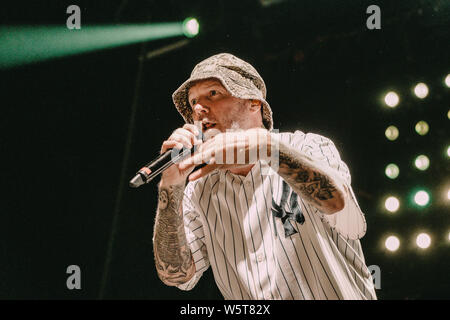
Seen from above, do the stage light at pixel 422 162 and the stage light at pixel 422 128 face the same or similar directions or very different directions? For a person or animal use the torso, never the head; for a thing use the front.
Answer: same or similar directions

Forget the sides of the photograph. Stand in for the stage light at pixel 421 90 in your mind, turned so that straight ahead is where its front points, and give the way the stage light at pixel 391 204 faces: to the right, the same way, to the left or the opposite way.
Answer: the same way

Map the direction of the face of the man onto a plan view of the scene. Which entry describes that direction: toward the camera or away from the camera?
toward the camera

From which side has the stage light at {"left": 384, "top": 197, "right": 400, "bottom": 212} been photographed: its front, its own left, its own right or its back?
front

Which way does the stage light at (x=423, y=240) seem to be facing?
toward the camera

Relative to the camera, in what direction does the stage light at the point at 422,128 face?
facing the viewer

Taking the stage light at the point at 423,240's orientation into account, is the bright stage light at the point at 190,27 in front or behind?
in front
